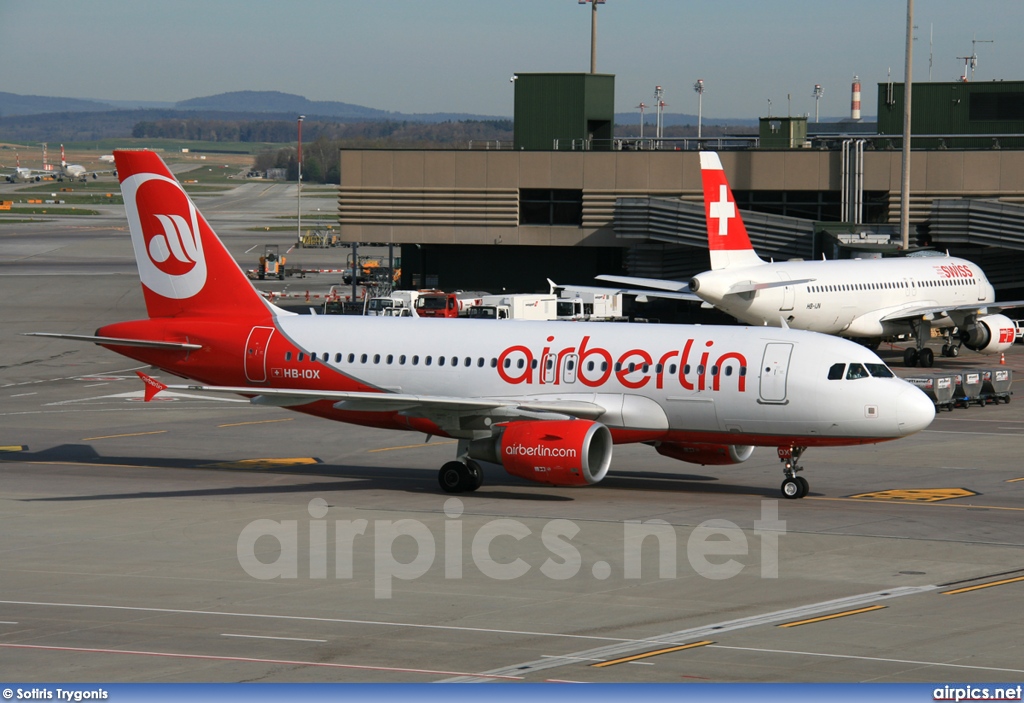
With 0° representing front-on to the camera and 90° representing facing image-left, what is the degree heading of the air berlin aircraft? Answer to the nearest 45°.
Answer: approximately 315°
